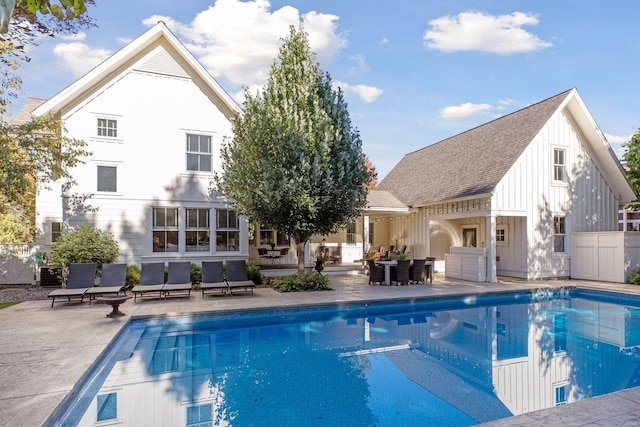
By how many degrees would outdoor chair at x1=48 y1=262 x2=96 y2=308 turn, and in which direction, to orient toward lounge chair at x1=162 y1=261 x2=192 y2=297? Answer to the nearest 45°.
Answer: approximately 135° to its left

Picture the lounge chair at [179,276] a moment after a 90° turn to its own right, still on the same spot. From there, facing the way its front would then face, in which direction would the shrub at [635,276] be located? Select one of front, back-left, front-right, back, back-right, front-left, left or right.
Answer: back

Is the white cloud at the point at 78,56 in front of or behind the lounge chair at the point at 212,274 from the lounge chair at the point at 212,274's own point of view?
behind

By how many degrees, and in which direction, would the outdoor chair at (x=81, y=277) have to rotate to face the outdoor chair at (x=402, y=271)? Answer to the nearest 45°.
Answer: approximately 135° to its left

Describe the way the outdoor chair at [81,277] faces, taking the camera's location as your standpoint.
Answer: facing the viewer and to the left of the viewer

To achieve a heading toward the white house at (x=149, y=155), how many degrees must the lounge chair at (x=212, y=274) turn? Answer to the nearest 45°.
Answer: approximately 135° to its right

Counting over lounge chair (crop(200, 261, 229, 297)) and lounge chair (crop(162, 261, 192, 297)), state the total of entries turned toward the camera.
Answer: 2
